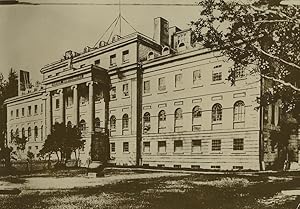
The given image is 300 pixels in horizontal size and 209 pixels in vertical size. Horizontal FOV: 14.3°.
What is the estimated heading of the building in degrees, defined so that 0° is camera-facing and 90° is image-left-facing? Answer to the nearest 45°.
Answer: approximately 45°
